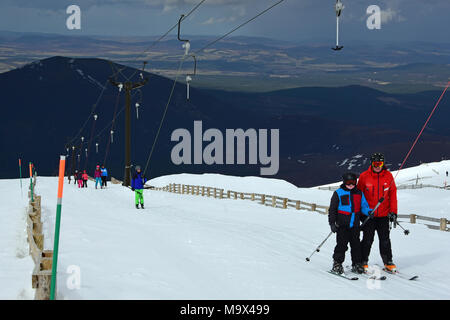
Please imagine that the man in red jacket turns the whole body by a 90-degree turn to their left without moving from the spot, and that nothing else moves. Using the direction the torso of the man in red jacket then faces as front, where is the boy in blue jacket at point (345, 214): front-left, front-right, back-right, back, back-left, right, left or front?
back-right

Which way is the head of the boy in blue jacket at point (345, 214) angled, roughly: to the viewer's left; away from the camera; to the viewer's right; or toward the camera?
toward the camera

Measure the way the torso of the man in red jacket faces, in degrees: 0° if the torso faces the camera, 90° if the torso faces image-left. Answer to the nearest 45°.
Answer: approximately 0°
